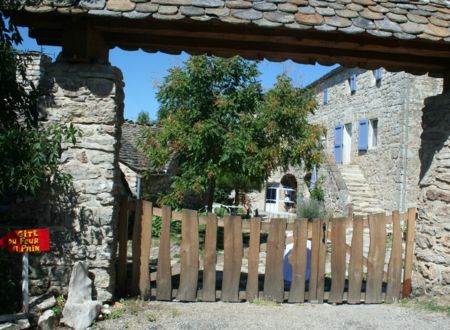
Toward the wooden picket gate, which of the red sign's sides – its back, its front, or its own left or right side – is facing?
left

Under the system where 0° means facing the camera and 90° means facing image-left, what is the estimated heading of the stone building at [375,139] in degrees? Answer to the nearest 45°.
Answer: approximately 45°

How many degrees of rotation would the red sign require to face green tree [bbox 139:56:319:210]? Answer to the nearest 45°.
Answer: approximately 135° to its left

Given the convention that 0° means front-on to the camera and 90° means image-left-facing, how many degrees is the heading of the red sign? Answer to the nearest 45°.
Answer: approximately 0°

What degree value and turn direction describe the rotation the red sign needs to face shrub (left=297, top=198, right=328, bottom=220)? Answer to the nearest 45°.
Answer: approximately 135° to its left

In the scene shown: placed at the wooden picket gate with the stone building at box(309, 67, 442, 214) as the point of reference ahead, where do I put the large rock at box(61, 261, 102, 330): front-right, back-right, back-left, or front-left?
back-left

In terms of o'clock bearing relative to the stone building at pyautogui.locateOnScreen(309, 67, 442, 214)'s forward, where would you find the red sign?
The red sign is roughly at 11 o'clock from the stone building.

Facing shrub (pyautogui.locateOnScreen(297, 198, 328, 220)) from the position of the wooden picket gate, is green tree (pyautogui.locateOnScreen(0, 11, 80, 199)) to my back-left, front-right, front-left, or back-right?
back-left

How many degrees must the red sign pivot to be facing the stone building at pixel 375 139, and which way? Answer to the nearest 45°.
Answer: approximately 135° to its left
